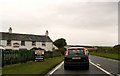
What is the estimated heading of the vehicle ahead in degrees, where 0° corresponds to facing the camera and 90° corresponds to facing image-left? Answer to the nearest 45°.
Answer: approximately 180°

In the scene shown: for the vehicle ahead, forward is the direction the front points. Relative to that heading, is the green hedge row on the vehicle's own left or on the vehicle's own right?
on the vehicle's own left
